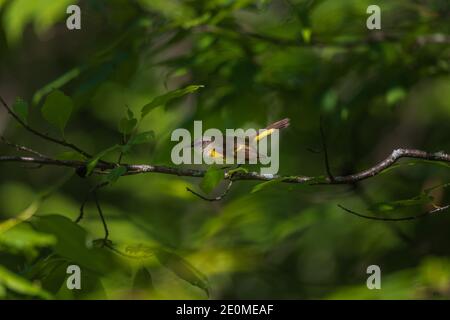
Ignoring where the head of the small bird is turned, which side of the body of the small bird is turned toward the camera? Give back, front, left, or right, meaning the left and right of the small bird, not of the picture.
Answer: left
